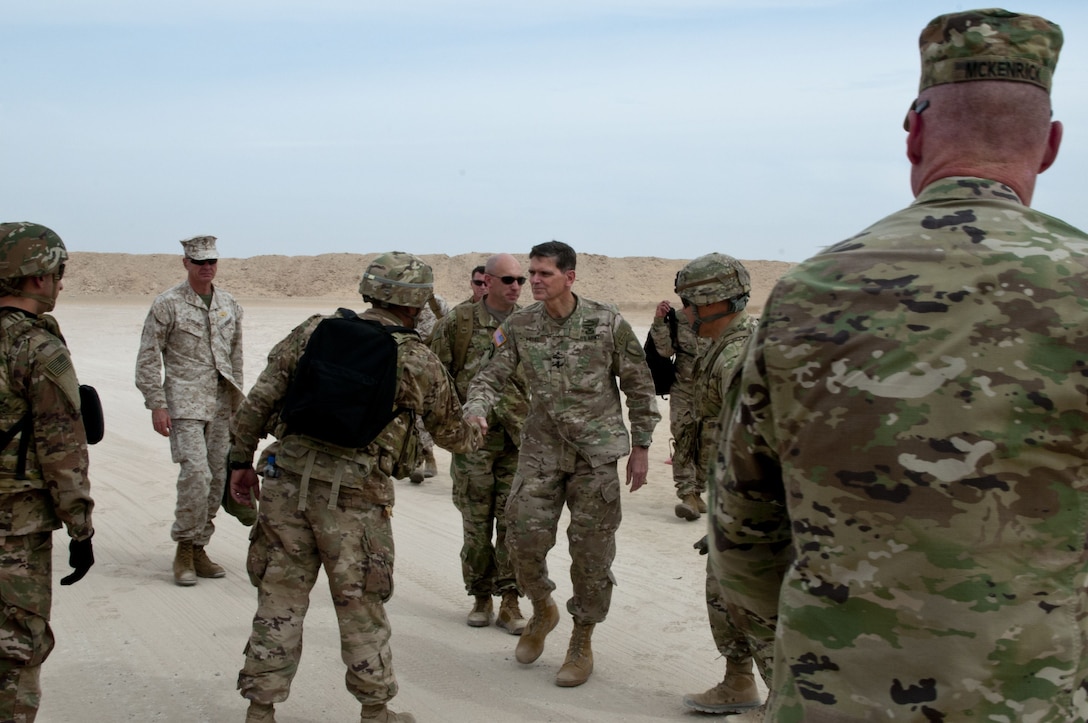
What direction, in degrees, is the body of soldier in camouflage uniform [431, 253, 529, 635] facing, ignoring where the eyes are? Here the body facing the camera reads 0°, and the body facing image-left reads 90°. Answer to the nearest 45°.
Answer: approximately 315°

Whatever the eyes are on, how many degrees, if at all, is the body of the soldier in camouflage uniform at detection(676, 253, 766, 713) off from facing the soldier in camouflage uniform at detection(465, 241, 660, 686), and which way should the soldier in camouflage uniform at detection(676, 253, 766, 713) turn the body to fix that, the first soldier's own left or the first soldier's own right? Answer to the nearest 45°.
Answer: approximately 45° to the first soldier's own right

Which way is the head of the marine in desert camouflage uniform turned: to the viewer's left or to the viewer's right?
to the viewer's right

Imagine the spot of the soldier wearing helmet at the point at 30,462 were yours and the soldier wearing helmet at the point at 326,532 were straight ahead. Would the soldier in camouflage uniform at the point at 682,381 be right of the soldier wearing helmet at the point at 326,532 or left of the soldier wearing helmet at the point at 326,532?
left

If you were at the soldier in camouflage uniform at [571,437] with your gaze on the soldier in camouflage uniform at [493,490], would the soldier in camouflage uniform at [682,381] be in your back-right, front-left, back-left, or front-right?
front-right

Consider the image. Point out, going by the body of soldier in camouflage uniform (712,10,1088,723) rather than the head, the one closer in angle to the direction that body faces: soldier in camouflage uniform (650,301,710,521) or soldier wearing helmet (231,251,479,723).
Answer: the soldier in camouflage uniform

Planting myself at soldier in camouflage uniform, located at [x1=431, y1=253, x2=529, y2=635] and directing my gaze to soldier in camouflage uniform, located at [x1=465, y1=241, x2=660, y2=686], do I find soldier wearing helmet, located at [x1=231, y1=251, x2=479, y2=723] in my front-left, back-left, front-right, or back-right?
front-right

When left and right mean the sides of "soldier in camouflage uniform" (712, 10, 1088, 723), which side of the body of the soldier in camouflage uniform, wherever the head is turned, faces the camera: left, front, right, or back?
back

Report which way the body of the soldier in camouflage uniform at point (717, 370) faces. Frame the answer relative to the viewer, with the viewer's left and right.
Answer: facing to the left of the viewer

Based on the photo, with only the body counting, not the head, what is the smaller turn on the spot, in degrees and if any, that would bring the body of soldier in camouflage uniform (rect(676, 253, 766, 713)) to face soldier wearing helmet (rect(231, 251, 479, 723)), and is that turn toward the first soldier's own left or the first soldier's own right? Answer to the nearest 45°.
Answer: approximately 45° to the first soldier's own left

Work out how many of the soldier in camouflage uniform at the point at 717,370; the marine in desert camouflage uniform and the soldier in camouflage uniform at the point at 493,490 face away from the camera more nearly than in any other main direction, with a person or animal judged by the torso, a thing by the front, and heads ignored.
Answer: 0

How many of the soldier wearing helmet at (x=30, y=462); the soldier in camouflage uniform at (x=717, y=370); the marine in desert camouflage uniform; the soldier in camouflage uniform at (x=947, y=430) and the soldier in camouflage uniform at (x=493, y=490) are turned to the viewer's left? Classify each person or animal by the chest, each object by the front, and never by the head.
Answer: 1

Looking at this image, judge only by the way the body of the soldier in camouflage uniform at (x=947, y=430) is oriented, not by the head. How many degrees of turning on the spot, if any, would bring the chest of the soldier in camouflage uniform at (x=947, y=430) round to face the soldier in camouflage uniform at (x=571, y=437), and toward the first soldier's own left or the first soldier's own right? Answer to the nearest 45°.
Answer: approximately 45° to the first soldier's own left

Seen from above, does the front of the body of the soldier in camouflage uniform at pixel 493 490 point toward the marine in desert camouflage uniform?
no

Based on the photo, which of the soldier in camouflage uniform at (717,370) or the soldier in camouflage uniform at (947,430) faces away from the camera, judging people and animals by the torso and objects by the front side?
the soldier in camouflage uniform at (947,430)

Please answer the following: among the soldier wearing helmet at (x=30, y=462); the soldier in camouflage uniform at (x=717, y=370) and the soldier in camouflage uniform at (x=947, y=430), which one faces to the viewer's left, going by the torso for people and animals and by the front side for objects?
the soldier in camouflage uniform at (x=717, y=370)

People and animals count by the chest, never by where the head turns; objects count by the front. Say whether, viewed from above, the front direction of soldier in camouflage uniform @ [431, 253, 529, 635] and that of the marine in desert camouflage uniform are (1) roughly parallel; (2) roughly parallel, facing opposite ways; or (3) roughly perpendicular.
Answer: roughly parallel

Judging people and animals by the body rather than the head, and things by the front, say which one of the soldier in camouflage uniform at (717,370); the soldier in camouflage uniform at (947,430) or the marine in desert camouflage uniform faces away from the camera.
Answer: the soldier in camouflage uniform at (947,430)

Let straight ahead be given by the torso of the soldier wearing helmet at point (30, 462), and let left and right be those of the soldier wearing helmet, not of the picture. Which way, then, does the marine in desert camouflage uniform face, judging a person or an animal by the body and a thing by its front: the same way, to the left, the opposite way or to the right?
to the right

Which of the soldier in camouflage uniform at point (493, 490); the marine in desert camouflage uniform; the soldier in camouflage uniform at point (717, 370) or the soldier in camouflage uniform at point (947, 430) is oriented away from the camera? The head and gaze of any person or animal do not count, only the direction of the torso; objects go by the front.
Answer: the soldier in camouflage uniform at point (947, 430)

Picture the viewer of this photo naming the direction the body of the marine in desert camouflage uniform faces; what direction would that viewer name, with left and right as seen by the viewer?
facing the viewer and to the right of the viewer
